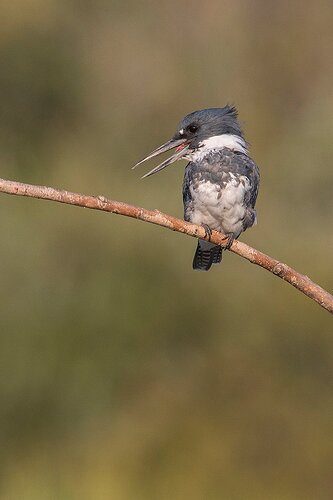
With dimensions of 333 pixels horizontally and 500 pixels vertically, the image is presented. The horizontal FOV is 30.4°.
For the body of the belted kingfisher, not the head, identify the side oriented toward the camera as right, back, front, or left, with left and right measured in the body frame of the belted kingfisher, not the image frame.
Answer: front
